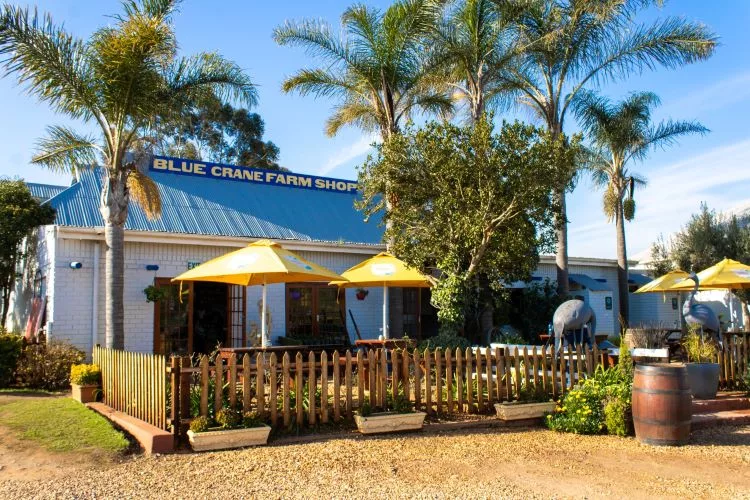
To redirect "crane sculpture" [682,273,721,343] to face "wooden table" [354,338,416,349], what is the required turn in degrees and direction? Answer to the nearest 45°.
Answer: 0° — it already faces it

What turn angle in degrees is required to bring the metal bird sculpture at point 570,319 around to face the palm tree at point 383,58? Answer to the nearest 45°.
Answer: approximately 45° to its right

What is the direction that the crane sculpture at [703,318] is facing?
to the viewer's left

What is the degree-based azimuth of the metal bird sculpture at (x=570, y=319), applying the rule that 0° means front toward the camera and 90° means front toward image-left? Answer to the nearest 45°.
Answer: approximately 90°

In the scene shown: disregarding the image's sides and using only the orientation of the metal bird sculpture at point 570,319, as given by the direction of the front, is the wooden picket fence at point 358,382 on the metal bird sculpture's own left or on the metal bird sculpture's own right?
on the metal bird sculpture's own left

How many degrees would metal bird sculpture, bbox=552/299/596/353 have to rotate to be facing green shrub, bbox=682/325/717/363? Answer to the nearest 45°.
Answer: approximately 180°

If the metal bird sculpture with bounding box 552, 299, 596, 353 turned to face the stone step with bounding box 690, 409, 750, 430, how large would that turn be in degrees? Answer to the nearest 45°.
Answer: approximately 135° to its left

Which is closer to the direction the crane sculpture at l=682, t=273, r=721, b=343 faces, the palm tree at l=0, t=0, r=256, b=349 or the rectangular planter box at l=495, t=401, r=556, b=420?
the palm tree

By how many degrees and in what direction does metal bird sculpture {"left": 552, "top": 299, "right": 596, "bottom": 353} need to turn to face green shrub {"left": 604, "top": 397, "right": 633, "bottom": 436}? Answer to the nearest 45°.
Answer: approximately 90° to its left

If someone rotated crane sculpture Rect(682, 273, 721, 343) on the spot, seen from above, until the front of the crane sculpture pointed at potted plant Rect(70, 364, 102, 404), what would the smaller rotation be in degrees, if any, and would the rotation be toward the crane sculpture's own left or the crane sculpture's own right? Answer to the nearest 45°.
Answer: approximately 45° to the crane sculpture's own left

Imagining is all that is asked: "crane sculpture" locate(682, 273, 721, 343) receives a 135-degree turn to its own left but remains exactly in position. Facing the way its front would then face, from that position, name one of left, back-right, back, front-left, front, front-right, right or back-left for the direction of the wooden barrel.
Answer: front-right

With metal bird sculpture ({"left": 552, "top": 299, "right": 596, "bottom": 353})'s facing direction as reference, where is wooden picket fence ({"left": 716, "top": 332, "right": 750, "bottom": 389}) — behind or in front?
behind
